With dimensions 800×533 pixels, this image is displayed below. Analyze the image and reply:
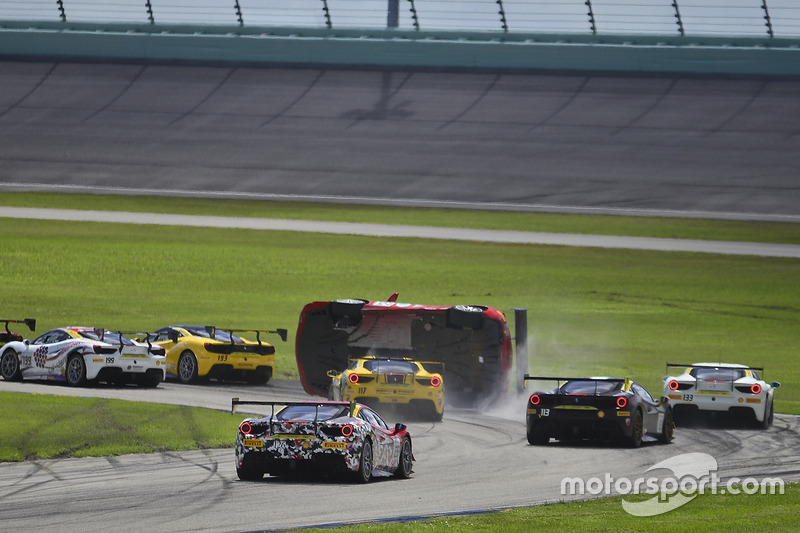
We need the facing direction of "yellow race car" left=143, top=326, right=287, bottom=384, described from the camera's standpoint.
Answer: facing away from the viewer and to the left of the viewer

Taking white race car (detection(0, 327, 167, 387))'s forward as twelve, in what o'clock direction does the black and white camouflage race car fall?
The black and white camouflage race car is roughly at 7 o'clock from the white race car.

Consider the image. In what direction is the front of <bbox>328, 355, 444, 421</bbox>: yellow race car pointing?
away from the camera

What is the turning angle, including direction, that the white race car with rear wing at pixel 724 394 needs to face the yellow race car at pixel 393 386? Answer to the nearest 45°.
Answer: approximately 135° to its left

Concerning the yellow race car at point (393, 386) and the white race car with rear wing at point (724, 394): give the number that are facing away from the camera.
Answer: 2

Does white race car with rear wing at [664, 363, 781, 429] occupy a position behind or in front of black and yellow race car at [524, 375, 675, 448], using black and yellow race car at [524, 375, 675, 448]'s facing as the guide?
in front

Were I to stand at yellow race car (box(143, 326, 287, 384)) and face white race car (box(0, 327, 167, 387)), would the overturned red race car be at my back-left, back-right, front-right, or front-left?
back-left

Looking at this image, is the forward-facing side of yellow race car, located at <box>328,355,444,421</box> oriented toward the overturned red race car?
yes

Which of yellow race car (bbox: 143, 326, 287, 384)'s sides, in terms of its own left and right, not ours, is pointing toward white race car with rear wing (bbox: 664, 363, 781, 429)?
back

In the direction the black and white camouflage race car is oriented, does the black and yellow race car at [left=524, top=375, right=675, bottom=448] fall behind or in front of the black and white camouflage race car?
in front

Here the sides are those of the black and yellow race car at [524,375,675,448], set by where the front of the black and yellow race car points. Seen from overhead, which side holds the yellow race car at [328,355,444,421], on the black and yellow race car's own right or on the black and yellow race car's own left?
on the black and yellow race car's own left
